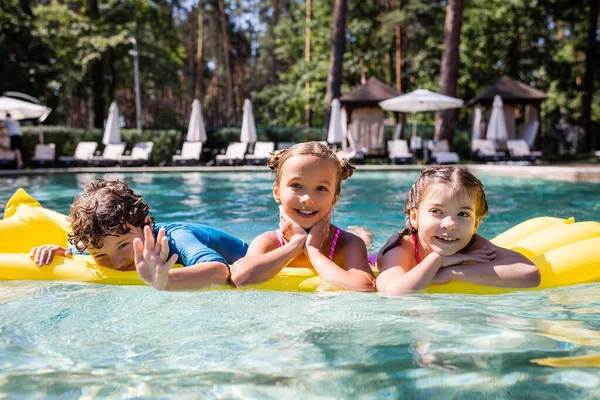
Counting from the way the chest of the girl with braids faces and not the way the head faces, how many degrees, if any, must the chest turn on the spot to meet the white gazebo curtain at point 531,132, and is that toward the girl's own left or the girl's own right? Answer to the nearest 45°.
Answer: approximately 180°

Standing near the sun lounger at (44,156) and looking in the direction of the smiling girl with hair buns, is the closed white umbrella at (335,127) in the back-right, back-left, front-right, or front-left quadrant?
front-left

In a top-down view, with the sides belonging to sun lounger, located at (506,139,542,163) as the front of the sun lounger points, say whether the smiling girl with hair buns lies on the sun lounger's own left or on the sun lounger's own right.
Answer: on the sun lounger's own right

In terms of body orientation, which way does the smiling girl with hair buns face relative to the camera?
toward the camera

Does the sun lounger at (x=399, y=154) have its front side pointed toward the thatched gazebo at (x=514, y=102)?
no

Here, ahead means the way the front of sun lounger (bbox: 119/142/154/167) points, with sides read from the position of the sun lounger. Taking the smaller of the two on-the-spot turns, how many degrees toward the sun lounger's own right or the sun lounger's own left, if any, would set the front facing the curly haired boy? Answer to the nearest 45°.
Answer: approximately 45° to the sun lounger's own left

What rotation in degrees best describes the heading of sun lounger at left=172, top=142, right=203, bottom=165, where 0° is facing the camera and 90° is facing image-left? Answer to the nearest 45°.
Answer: approximately 45°

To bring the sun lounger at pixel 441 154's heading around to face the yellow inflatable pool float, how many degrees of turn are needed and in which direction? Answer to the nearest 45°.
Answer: approximately 45° to its right

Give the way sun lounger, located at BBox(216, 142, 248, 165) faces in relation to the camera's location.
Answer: facing the viewer and to the left of the viewer

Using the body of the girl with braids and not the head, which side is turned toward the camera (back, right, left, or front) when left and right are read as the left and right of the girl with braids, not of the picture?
front

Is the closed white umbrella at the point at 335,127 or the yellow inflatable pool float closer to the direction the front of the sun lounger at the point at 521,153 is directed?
the yellow inflatable pool float

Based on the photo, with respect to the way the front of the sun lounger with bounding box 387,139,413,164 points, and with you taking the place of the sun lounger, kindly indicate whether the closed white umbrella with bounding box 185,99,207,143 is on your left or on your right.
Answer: on your right

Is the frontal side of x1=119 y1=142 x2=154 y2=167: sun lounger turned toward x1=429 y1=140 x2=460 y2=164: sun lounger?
no

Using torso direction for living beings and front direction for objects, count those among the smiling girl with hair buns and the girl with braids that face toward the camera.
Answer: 2

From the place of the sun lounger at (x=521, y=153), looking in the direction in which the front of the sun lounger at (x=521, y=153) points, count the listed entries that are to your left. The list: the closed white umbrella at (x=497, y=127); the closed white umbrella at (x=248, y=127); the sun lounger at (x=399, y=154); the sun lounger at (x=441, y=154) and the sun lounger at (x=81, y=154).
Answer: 0

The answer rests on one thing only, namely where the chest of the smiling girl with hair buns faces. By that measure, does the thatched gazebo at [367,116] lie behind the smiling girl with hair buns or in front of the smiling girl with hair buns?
behind

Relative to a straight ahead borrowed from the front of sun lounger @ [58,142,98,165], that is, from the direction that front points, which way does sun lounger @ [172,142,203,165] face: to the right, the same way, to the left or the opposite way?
the same way

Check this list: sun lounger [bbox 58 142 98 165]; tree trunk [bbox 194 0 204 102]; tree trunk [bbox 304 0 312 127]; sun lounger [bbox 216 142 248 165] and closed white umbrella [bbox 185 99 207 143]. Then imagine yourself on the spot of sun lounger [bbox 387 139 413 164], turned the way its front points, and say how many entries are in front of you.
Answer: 0

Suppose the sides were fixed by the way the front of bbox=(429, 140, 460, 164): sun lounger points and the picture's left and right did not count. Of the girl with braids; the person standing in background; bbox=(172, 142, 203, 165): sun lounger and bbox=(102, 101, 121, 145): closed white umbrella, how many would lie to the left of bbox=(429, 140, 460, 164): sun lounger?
0

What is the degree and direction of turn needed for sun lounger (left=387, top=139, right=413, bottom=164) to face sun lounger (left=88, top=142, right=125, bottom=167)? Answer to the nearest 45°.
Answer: approximately 135° to its right

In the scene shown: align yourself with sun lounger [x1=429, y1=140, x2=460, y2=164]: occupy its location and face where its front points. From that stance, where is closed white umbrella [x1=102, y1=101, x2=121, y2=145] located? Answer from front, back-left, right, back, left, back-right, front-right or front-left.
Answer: back-right
